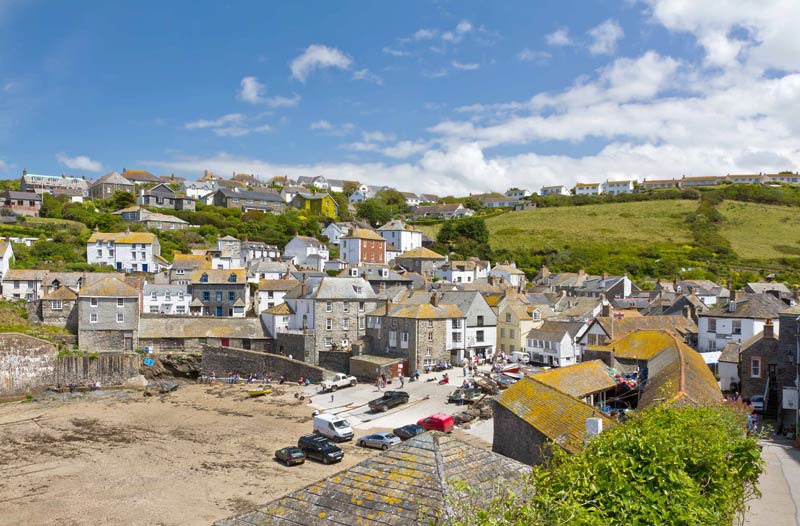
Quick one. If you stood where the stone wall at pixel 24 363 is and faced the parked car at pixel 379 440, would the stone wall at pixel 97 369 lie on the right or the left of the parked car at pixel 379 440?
left

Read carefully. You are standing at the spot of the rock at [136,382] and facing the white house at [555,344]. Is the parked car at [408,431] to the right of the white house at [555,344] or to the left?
right

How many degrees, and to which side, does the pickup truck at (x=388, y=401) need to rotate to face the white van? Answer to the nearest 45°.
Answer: approximately 180°

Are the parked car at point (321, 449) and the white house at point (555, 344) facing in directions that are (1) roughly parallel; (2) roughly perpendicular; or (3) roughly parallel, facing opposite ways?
roughly perpendicular

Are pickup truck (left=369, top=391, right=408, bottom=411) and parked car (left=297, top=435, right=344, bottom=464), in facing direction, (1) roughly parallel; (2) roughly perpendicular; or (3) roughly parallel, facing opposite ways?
roughly perpendicular

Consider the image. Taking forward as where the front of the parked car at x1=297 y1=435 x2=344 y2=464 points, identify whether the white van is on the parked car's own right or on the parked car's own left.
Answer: on the parked car's own left

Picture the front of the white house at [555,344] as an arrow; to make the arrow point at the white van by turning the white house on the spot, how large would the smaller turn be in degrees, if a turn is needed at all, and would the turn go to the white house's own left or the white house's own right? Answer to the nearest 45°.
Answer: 0° — it already faces it

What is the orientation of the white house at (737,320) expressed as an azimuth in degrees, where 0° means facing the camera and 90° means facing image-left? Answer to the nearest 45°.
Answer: approximately 45°

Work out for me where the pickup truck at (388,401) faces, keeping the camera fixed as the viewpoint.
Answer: facing away from the viewer and to the right of the viewer

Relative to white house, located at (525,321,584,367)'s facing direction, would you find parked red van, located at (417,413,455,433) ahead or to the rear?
ahead

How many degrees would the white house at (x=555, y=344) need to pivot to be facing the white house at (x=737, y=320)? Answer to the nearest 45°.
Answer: approximately 135° to its left
